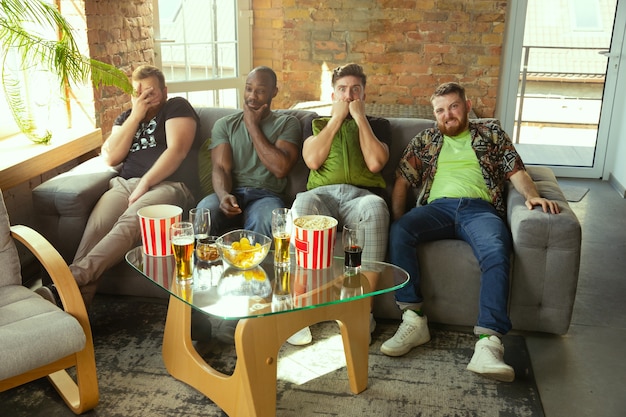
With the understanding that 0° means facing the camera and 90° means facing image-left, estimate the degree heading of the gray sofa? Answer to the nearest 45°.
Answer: approximately 0°

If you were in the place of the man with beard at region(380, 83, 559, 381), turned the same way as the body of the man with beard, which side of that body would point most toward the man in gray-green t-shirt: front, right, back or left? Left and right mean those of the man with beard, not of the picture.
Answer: right

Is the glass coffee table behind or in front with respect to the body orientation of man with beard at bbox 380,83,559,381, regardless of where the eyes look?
in front

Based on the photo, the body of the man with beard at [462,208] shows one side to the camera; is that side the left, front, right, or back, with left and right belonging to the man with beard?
front

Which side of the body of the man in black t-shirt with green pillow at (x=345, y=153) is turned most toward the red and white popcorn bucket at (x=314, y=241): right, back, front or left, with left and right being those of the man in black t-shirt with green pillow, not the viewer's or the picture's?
front

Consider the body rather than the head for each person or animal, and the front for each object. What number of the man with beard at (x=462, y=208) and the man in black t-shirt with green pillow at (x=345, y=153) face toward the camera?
2

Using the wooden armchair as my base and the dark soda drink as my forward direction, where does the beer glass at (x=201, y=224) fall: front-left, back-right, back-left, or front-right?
front-left

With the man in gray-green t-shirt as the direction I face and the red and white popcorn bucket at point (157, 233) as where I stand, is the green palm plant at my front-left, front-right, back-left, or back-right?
front-left

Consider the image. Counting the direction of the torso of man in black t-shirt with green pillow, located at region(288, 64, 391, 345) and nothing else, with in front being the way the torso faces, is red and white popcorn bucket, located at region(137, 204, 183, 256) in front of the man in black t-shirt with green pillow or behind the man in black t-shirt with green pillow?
in front
